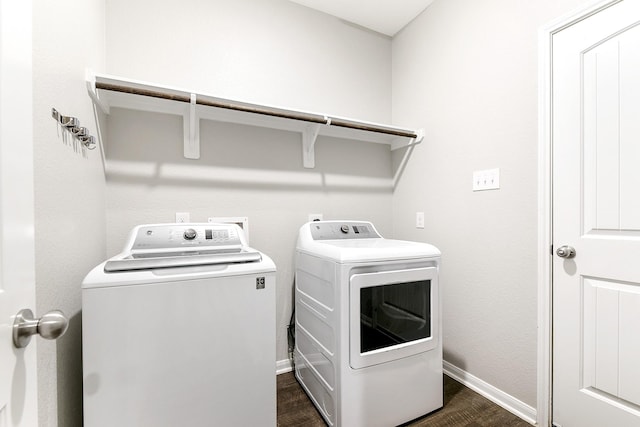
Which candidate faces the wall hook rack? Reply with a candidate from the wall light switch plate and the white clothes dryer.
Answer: the wall light switch plate

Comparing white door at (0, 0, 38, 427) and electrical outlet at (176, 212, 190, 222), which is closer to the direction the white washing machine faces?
the white door

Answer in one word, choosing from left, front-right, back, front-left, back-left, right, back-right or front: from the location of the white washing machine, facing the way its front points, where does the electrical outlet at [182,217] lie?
back

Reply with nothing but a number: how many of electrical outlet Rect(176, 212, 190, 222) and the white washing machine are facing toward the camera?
2

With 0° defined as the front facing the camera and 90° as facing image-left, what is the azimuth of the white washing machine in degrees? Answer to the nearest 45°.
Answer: approximately 0°

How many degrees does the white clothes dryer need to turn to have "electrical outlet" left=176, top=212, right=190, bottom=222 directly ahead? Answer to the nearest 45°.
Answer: approximately 135° to its right

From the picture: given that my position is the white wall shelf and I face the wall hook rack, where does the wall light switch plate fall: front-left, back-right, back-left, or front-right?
back-left

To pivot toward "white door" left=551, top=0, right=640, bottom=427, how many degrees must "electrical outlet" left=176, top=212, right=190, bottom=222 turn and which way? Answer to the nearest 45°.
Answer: approximately 45° to its left

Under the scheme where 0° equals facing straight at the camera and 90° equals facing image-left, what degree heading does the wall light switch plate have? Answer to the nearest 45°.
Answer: approximately 45°

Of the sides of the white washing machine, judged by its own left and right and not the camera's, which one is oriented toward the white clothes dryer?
left

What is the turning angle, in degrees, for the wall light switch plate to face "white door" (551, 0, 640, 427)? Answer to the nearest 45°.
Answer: approximately 90° to its left
